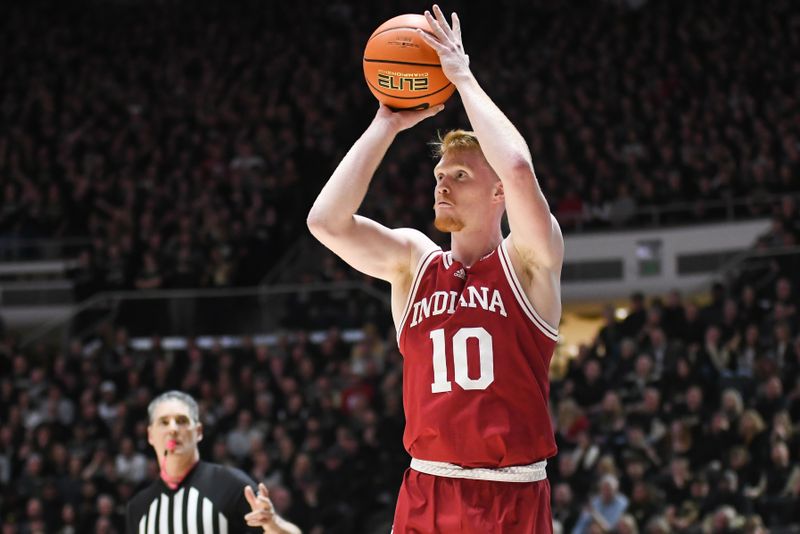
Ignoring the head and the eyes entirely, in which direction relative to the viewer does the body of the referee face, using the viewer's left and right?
facing the viewer

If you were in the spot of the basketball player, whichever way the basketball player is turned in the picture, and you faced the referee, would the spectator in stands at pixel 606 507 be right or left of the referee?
right

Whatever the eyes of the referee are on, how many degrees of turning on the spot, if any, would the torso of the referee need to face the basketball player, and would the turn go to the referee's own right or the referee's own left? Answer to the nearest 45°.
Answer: approximately 45° to the referee's own left

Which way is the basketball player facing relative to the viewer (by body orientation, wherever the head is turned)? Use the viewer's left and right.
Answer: facing the viewer and to the left of the viewer

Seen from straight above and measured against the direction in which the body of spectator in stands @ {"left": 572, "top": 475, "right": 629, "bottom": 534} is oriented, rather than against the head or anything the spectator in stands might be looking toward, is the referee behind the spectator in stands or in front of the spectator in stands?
in front
